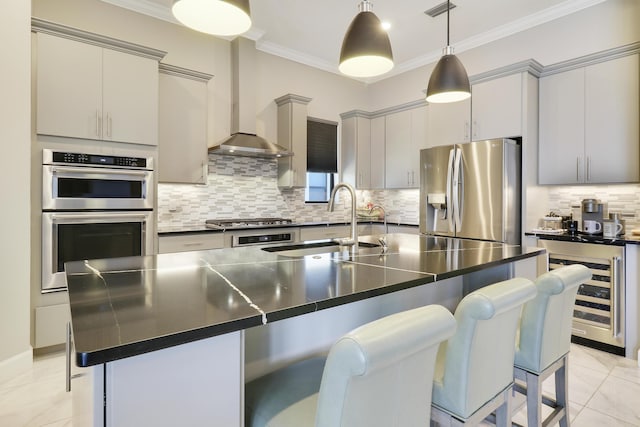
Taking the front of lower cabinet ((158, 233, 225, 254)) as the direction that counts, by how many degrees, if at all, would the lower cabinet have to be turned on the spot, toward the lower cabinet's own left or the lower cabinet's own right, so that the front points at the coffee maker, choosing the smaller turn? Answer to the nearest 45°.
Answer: approximately 45° to the lower cabinet's own left

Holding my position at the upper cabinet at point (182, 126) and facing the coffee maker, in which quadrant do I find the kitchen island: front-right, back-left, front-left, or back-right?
front-right

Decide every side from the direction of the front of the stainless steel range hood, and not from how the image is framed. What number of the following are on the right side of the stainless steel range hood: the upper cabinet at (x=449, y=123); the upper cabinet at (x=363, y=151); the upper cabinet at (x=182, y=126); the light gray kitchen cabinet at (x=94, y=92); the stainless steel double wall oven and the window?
3

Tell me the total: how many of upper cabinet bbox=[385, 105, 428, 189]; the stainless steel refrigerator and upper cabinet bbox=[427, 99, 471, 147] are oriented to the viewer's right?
0

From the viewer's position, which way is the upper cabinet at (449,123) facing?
facing the viewer and to the left of the viewer

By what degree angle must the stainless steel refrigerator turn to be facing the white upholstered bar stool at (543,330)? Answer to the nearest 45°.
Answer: approximately 45° to its left

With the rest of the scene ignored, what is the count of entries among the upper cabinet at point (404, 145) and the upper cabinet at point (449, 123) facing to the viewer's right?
0

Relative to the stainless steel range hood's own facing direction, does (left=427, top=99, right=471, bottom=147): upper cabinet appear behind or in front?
in front

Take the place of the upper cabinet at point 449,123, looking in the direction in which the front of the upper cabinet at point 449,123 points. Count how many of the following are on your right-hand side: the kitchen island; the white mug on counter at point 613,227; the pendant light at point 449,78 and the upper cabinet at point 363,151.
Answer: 1

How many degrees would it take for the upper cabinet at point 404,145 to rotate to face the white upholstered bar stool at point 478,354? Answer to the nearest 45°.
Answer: approximately 45° to its left

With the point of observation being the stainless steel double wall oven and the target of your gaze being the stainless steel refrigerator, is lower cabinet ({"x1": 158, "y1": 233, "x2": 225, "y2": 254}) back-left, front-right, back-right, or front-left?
front-left

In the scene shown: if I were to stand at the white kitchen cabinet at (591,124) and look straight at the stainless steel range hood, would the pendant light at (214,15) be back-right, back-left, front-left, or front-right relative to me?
front-left

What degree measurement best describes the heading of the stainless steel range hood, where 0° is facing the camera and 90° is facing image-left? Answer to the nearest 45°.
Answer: approximately 315°

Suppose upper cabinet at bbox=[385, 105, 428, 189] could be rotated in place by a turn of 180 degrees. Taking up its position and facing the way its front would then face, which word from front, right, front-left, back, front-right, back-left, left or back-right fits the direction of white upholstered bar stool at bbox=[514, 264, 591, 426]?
back-right

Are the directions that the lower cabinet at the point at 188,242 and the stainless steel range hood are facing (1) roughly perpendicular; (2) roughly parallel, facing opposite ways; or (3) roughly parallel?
roughly parallel

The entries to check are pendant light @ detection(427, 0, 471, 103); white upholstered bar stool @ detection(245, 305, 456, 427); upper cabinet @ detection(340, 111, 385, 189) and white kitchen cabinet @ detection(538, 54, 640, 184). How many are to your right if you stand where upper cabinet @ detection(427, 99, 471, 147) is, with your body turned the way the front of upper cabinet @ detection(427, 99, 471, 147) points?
1
